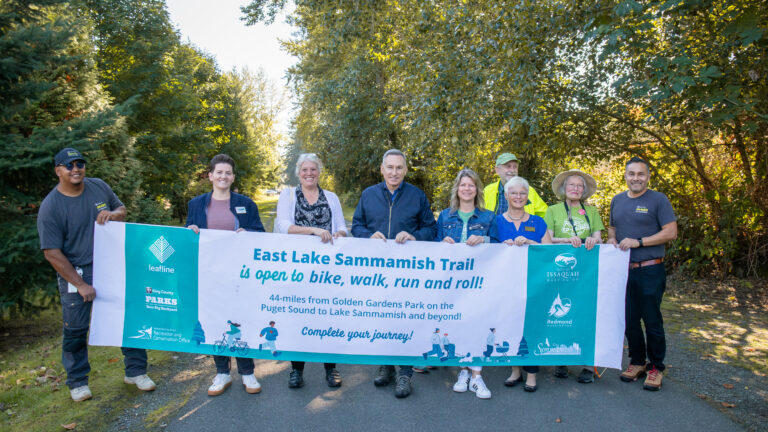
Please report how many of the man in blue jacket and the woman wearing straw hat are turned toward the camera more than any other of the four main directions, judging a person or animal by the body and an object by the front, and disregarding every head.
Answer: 2

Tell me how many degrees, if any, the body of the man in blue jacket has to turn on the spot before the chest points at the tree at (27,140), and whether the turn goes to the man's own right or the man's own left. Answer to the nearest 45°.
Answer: approximately 90° to the man's own right

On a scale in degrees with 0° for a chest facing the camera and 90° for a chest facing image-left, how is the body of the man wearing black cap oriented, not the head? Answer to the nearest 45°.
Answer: approximately 315°

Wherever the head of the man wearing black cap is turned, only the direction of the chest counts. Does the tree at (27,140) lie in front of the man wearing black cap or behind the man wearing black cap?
behind

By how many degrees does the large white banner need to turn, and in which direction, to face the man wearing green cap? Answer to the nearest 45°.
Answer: approximately 135° to its left

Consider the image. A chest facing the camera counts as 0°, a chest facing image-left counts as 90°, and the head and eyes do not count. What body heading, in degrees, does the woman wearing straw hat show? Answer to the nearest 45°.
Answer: approximately 0°
